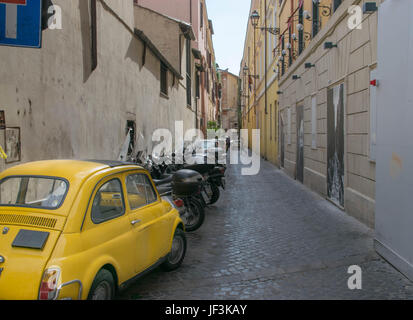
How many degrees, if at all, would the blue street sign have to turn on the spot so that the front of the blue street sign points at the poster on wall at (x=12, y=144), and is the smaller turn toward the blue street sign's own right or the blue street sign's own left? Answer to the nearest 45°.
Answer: approximately 180°

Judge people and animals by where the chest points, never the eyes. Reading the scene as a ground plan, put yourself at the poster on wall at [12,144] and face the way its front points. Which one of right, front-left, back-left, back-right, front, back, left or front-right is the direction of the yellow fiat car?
front-right

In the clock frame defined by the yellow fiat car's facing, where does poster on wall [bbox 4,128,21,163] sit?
The poster on wall is roughly at 10 o'clock from the yellow fiat car.

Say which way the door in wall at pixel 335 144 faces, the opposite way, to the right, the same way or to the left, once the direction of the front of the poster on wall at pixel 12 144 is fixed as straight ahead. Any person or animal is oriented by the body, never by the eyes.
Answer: the opposite way

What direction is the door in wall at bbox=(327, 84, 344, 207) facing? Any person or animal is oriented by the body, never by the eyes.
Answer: to the viewer's left

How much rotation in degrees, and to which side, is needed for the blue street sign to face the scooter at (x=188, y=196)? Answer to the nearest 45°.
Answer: approximately 135° to its left

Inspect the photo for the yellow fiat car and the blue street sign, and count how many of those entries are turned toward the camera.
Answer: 1
